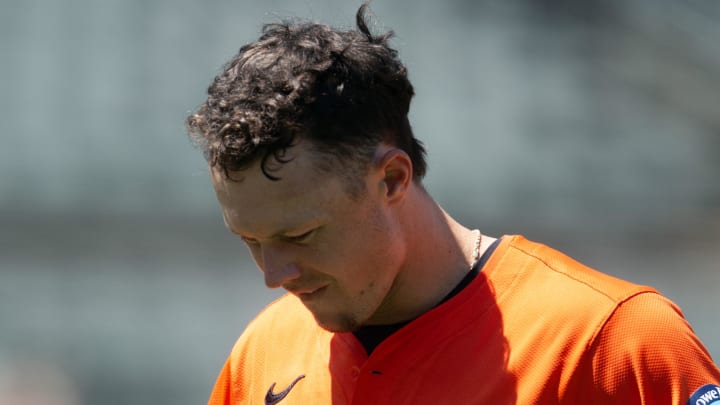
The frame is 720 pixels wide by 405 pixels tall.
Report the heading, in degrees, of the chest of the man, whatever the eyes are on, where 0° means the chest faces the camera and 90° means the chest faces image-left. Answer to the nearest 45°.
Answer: approximately 45°

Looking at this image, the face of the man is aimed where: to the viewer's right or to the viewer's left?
to the viewer's left
